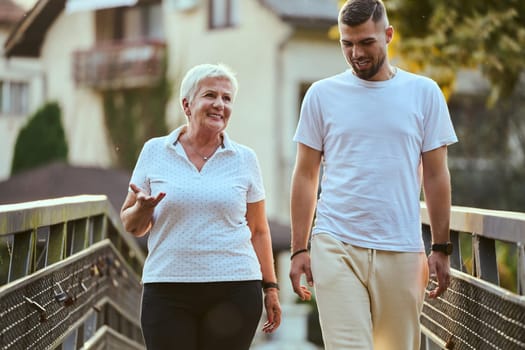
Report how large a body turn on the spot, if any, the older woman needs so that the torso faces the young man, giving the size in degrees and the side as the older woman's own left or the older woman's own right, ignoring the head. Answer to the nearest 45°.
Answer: approximately 90° to the older woman's own left

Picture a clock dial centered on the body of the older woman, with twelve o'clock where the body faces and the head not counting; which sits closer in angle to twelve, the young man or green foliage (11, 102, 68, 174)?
the young man

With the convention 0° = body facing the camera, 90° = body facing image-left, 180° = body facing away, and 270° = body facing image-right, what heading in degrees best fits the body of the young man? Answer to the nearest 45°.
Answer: approximately 0°

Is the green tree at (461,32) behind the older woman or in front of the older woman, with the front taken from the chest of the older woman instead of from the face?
behind

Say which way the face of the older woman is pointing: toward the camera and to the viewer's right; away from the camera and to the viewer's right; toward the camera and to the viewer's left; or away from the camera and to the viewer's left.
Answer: toward the camera and to the viewer's right

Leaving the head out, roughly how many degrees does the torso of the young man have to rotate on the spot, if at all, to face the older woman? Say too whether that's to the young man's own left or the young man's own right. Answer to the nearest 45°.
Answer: approximately 90° to the young man's own right

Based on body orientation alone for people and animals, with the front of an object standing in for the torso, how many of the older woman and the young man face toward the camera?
2

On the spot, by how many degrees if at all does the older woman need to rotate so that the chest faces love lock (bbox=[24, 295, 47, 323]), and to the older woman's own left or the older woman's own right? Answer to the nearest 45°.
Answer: approximately 90° to the older woman's own right
